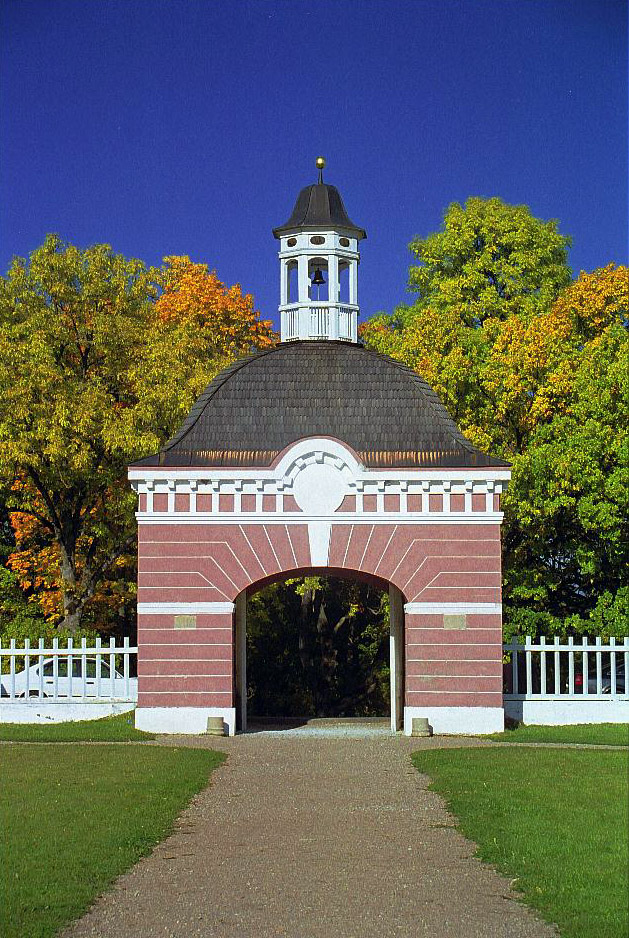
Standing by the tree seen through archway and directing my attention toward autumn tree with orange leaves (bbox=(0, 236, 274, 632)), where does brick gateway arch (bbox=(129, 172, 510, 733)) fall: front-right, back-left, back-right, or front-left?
front-left

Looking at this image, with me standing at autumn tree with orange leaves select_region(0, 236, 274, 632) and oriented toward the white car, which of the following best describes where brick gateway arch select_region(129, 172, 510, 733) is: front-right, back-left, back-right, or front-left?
front-left

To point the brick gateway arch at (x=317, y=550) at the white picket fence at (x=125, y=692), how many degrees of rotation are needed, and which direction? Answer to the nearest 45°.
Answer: approximately 135° to its right

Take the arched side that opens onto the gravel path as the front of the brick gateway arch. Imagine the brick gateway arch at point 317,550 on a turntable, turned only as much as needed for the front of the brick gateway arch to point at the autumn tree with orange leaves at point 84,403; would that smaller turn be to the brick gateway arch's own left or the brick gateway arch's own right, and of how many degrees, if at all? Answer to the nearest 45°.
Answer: approximately 135° to the brick gateway arch's own right

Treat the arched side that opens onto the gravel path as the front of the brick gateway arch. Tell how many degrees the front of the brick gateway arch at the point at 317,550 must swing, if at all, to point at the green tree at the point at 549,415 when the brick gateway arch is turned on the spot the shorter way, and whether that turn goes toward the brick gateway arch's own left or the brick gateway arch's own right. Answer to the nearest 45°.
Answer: approximately 135° to the brick gateway arch's own left

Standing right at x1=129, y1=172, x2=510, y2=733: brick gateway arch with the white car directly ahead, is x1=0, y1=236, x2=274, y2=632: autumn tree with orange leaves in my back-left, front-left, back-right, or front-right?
front-right

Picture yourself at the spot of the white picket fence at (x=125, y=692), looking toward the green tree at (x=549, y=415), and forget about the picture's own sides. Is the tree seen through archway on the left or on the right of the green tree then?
left

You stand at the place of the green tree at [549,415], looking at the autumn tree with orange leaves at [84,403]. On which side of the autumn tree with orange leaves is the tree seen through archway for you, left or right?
right

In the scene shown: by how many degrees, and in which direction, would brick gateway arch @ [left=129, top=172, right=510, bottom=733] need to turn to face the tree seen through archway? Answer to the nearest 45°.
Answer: approximately 180°

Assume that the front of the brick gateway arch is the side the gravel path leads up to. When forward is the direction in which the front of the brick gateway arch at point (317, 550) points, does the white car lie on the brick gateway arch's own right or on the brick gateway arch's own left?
on the brick gateway arch's own right

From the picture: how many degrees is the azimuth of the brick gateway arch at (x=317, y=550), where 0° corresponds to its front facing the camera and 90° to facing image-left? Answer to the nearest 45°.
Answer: approximately 0°
